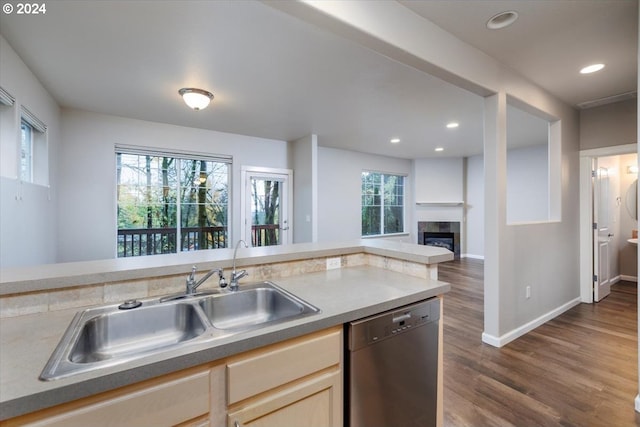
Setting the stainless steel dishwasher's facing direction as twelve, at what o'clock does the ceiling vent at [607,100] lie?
The ceiling vent is roughly at 9 o'clock from the stainless steel dishwasher.

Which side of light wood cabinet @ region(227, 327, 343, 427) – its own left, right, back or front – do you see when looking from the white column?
left

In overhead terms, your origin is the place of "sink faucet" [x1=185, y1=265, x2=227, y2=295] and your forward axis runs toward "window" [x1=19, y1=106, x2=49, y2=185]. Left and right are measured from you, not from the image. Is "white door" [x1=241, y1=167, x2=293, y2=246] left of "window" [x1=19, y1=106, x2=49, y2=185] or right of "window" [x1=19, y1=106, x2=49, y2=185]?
right

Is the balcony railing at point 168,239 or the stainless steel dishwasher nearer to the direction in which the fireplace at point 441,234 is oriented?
the stainless steel dishwasher

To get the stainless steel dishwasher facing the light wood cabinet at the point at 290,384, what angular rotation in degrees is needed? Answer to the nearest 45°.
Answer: approximately 90° to its right

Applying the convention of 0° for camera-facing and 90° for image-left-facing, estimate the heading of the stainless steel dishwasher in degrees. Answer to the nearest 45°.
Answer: approximately 315°

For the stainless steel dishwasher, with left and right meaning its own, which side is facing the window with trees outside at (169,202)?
back

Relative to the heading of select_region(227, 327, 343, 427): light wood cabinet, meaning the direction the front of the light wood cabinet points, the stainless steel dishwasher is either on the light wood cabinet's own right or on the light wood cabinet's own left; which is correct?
on the light wood cabinet's own left

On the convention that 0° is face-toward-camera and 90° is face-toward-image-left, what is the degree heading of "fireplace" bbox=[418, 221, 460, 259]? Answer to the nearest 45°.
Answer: approximately 0°

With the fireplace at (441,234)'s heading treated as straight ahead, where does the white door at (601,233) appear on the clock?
The white door is roughly at 11 o'clock from the fireplace.

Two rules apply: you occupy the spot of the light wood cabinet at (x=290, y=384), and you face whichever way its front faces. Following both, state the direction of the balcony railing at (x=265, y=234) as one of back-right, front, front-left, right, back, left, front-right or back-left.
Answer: back-left

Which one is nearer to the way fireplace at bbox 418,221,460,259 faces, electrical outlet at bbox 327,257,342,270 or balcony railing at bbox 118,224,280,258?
the electrical outlet

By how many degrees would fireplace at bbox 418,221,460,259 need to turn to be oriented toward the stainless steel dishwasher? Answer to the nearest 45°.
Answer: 0° — it already faces it
